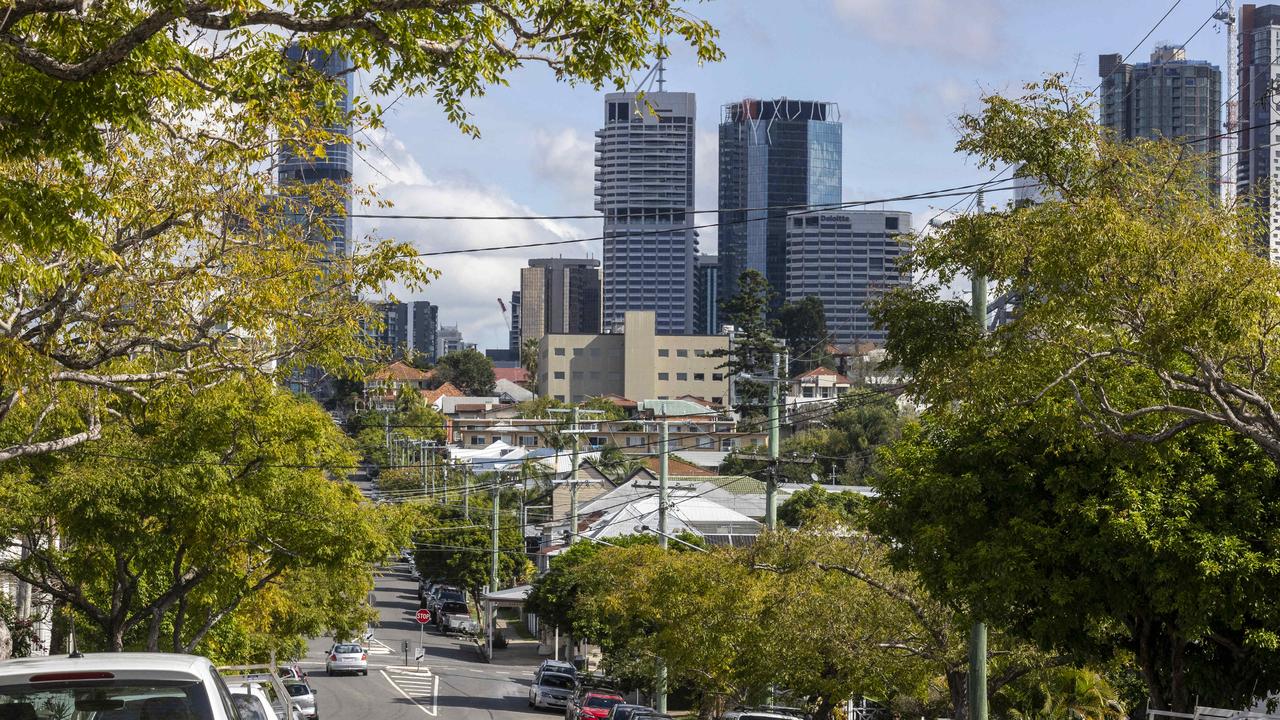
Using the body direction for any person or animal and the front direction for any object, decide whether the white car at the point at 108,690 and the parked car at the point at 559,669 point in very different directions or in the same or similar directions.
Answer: very different directions

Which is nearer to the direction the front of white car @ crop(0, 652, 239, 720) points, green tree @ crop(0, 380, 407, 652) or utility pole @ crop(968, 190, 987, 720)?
the green tree

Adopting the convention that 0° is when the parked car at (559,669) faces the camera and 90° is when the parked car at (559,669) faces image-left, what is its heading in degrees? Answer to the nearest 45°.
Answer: approximately 0°

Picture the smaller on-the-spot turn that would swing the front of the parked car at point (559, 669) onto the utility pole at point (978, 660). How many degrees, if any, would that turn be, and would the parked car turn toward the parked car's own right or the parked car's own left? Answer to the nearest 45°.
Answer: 0° — it already faces it

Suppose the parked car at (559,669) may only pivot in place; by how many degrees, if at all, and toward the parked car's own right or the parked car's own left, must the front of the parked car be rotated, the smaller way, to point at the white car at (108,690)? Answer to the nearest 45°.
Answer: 0° — it already faces it

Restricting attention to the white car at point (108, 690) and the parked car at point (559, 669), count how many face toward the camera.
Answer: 1

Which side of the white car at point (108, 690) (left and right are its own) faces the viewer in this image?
back
